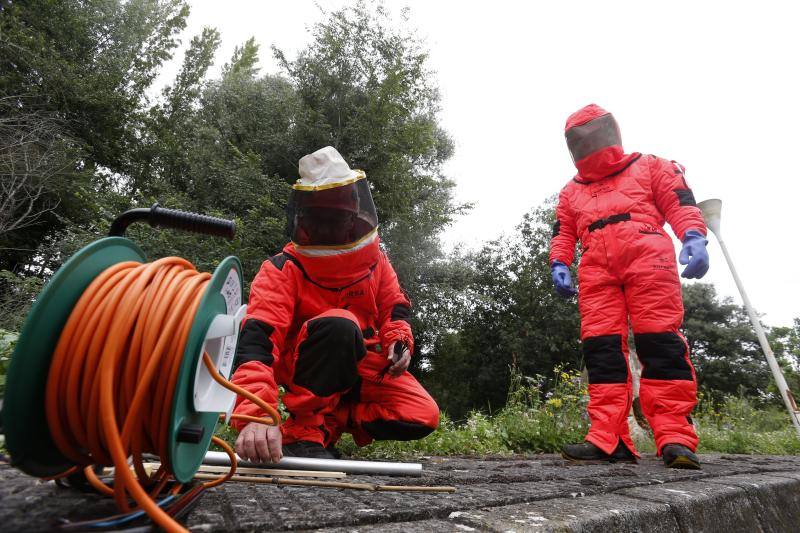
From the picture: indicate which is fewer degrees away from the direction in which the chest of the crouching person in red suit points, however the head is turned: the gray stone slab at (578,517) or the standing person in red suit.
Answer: the gray stone slab

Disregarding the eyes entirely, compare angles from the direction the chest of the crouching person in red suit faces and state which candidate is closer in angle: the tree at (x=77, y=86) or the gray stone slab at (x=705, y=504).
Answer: the gray stone slab

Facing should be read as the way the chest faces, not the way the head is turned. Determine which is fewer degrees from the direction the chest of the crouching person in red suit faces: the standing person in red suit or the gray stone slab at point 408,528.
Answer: the gray stone slab

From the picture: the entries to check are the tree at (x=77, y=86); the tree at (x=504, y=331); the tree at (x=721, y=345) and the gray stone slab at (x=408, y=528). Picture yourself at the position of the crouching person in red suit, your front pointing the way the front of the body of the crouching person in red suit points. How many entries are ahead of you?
1

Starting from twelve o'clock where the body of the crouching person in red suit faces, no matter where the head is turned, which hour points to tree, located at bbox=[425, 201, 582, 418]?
The tree is roughly at 7 o'clock from the crouching person in red suit.

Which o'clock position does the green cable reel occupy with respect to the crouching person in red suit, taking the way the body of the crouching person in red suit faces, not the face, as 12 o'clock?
The green cable reel is roughly at 1 o'clock from the crouching person in red suit.

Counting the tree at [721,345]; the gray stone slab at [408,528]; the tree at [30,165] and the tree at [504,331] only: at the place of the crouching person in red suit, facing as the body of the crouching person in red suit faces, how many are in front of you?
1

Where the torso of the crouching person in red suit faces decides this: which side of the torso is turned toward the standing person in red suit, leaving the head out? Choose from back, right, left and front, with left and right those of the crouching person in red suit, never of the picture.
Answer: left

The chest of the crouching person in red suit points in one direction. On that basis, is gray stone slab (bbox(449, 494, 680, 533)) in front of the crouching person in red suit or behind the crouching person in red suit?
in front

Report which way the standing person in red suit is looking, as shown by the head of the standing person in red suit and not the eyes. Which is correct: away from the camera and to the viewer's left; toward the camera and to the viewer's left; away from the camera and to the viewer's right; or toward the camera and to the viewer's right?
toward the camera and to the viewer's left

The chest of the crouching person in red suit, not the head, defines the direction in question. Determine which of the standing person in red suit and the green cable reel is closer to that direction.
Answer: the green cable reel

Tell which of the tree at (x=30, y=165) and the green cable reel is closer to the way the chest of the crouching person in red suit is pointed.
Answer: the green cable reel

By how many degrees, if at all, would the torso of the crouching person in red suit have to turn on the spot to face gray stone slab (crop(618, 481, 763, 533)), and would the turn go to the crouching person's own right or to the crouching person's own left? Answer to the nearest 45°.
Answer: approximately 45° to the crouching person's own left

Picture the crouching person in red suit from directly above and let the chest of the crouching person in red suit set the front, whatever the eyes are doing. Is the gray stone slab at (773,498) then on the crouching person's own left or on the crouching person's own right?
on the crouching person's own left

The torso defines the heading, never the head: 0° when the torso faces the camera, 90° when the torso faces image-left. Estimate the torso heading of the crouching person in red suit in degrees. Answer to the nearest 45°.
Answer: approximately 0°
